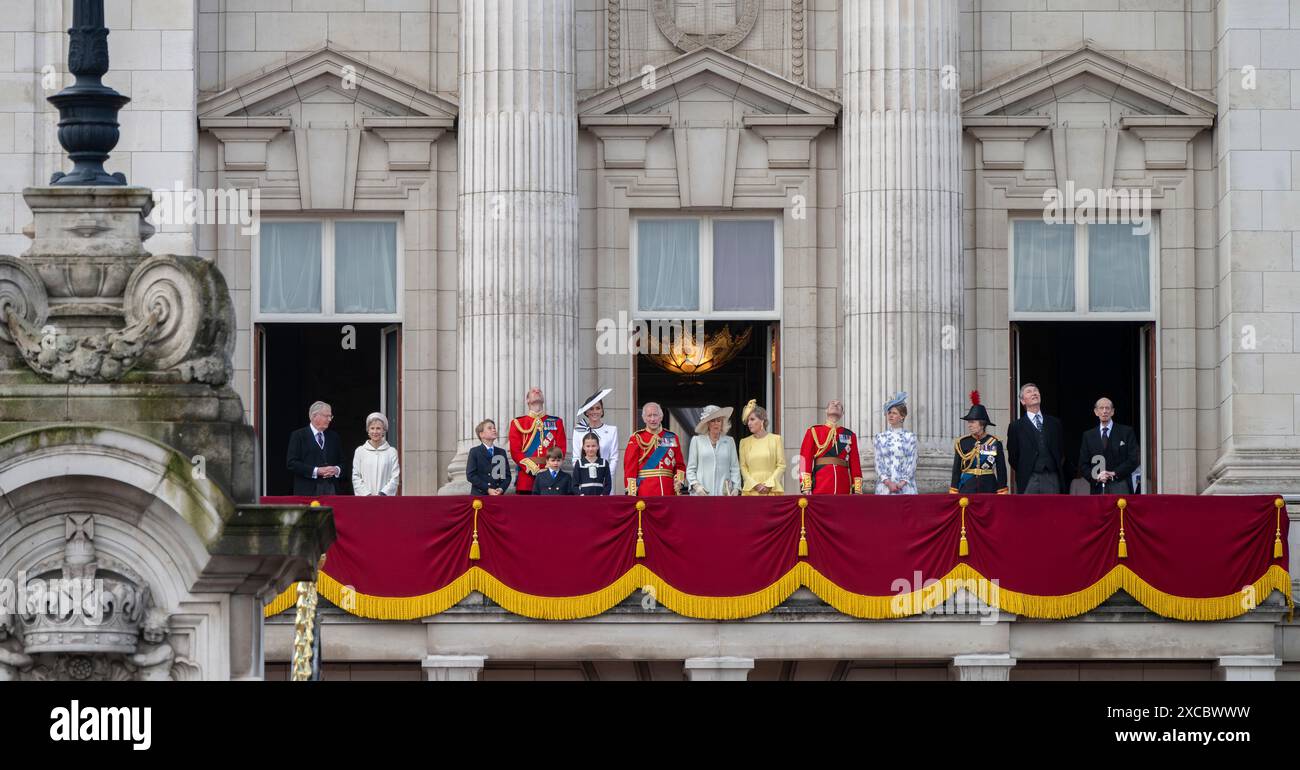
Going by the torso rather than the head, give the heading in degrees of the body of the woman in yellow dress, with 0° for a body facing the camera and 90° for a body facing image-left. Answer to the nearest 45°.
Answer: approximately 0°

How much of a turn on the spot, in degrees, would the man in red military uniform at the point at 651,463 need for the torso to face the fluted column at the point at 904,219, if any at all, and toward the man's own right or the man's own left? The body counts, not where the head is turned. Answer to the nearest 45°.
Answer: approximately 135° to the man's own left

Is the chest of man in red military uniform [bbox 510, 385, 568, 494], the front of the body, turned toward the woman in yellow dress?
no

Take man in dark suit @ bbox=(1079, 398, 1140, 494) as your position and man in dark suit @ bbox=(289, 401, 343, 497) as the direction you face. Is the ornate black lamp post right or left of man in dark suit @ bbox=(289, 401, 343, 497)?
left

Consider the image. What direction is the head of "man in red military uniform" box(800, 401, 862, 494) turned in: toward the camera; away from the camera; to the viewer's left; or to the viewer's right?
toward the camera

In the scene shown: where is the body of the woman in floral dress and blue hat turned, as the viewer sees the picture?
toward the camera

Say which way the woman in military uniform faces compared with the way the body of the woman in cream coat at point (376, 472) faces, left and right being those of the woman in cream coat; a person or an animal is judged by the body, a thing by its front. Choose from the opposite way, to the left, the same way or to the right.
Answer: the same way

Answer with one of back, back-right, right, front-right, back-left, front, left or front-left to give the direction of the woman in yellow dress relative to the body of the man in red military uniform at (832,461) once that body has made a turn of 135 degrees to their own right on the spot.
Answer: front-left

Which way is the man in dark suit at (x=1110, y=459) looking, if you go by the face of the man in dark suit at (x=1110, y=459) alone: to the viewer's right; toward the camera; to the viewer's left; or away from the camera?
toward the camera

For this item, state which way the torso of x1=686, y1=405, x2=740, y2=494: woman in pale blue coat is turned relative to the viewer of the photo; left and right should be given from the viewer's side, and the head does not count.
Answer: facing the viewer

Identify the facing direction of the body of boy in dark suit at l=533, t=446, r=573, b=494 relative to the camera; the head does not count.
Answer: toward the camera

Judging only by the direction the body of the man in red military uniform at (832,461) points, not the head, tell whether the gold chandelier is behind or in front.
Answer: behind

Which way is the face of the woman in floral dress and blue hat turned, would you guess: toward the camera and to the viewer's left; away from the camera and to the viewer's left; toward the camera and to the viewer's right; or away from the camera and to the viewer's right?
toward the camera and to the viewer's left

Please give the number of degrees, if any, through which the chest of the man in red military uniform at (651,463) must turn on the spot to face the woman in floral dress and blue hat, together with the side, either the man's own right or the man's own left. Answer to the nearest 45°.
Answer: approximately 90° to the man's own left

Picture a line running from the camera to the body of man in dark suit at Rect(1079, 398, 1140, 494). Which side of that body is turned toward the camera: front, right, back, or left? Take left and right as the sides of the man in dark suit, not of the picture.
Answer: front

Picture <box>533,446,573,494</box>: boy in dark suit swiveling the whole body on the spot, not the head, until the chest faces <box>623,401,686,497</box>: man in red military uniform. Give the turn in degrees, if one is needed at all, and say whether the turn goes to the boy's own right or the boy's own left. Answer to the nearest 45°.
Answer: approximately 90° to the boy's own left

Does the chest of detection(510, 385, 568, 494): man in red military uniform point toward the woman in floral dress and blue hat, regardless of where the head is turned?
no
